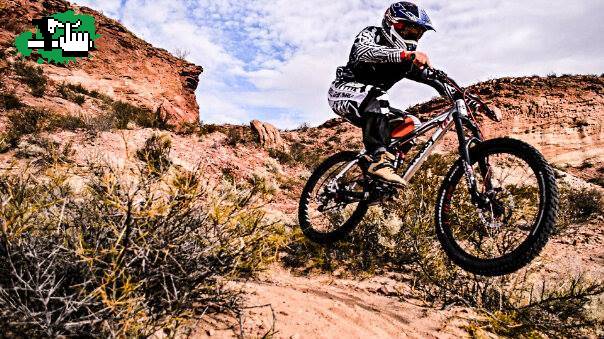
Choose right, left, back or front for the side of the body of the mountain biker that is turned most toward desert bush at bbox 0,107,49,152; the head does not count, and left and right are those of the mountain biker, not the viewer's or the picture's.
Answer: back

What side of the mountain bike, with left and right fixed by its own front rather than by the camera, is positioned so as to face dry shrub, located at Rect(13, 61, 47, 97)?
back

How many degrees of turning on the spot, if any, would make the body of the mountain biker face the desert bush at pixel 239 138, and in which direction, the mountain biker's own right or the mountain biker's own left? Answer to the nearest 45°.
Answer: approximately 180°

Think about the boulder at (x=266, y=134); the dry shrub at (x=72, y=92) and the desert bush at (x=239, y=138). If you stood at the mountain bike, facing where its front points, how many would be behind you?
3

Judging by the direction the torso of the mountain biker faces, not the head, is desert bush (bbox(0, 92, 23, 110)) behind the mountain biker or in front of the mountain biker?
behind

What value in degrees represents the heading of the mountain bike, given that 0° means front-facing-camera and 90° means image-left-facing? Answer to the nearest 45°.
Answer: approximately 315°

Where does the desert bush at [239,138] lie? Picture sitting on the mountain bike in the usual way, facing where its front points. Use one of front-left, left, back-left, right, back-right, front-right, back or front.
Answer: back
